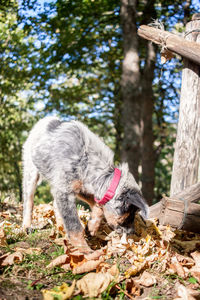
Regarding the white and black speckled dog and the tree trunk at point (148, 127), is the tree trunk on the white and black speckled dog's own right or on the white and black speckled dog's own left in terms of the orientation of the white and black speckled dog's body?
on the white and black speckled dog's own left

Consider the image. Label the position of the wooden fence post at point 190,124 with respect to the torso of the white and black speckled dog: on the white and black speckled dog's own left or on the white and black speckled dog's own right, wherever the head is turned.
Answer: on the white and black speckled dog's own left

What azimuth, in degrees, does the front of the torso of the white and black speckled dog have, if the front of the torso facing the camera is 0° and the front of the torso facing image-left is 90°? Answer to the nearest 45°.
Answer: approximately 315°

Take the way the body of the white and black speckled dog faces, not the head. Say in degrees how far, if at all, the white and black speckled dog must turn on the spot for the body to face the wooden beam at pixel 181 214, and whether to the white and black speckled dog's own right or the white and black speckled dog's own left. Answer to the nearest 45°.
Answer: approximately 45° to the white and black speckled dog's own left
